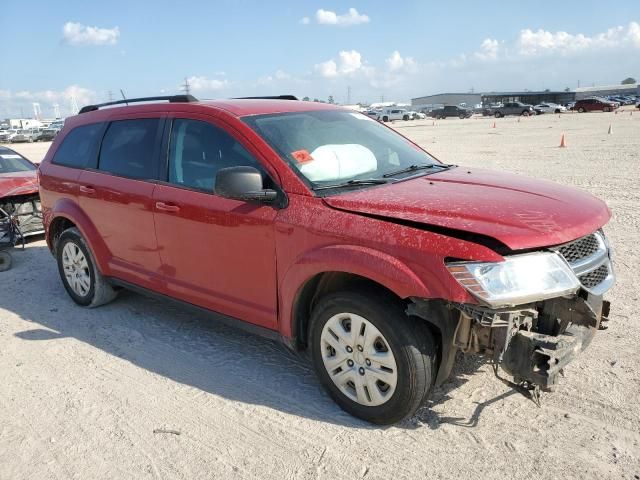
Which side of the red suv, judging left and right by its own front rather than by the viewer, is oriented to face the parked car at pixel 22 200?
back

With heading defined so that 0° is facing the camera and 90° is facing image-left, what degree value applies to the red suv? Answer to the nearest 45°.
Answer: approximately 315°
